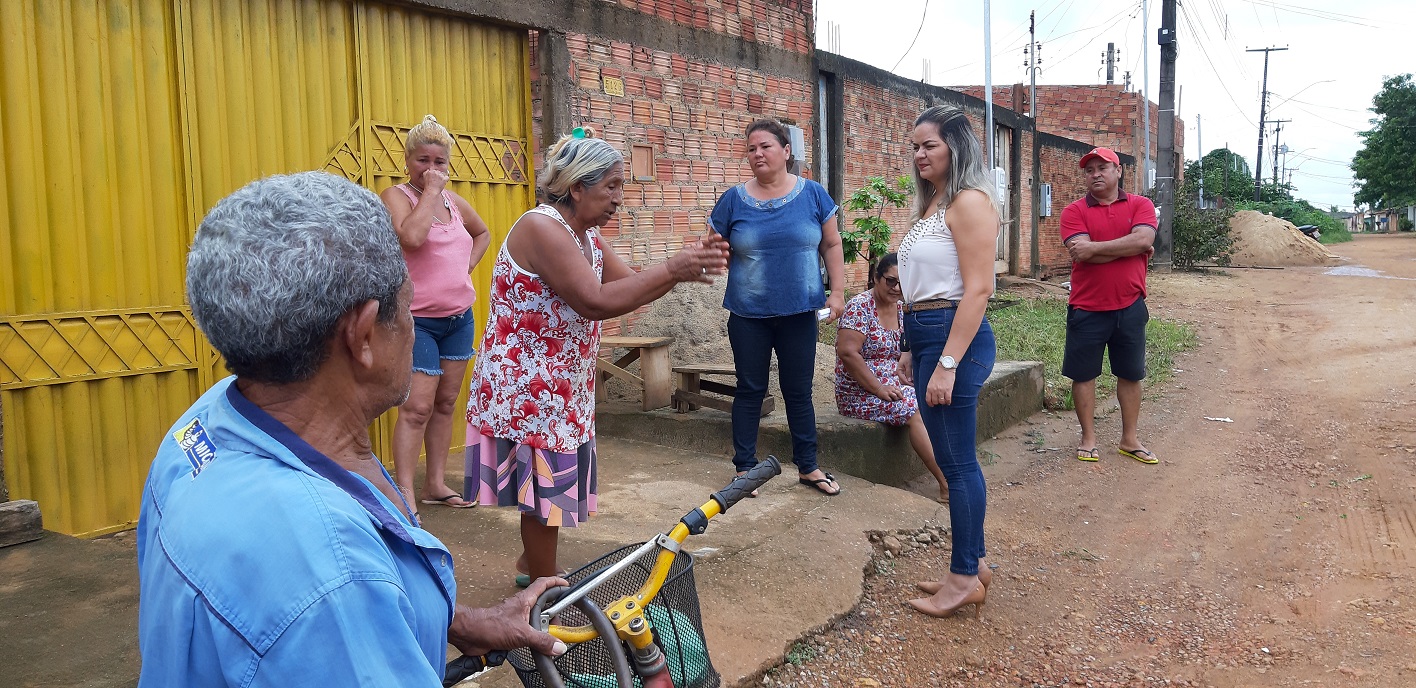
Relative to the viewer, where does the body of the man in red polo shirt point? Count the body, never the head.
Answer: toward the camera

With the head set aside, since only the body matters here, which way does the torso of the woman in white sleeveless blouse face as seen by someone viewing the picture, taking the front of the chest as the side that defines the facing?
to the viewer's left

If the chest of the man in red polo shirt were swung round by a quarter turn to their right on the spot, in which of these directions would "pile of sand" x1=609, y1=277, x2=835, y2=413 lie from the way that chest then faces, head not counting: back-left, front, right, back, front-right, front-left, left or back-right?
front

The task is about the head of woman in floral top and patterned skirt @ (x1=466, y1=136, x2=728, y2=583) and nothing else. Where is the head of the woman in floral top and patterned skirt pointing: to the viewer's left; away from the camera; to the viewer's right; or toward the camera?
to the viewer's right

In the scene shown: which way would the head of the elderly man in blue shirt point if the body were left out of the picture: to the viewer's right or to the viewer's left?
to the viewer's right

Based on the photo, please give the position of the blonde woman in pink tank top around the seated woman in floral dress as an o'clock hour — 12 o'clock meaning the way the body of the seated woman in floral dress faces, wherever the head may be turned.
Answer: The blonde woman in pink tank top is roughly at 3 o'clock from the seated woman in floral dress.

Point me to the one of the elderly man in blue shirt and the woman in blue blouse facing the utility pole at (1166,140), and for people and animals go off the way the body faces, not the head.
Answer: the elderly man in blue shirt

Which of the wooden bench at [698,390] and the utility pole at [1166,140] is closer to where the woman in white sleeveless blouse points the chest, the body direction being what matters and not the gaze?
the wooden bench

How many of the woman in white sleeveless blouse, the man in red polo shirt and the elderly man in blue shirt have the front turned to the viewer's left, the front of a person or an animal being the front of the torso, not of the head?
1

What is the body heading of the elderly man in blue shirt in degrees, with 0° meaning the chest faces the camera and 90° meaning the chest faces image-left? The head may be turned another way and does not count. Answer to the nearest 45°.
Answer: approximately 225°

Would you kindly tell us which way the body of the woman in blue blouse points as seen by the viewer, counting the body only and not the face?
toward the camera

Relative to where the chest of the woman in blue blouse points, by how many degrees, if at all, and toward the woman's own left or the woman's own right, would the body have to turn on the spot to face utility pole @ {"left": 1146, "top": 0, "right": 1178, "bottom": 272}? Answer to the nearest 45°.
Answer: approximately 135° to the woman's own left

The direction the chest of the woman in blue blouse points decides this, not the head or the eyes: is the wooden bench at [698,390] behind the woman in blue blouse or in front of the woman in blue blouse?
behind

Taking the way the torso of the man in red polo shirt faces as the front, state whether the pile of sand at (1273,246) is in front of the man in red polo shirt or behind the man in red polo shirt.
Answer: behind

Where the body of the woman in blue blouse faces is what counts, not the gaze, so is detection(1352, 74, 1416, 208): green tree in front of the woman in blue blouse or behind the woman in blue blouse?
behind

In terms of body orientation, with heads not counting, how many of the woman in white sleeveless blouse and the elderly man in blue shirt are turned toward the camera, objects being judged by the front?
0

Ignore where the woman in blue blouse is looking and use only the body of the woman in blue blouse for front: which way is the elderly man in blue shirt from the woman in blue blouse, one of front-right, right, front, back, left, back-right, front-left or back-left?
front
